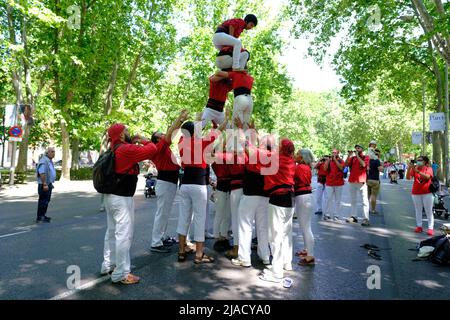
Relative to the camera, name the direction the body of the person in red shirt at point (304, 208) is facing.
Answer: to the viewer's left

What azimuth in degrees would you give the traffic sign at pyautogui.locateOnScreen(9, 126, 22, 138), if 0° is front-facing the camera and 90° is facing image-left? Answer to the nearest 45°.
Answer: approximately 0°

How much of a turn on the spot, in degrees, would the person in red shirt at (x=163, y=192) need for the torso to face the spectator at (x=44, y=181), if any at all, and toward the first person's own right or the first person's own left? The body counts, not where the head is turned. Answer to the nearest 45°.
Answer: approximately 135° to the first person's own left

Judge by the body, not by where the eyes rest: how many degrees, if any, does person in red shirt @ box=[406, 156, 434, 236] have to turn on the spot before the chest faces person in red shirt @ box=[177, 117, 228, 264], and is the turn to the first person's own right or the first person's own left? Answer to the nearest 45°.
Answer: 0° — they already face them

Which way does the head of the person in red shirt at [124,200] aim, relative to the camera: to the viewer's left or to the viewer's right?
to the viewer's right

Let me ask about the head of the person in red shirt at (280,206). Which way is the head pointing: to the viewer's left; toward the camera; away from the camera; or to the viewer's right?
away from the camera

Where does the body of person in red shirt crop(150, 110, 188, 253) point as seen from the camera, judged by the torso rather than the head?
to the viewer's right

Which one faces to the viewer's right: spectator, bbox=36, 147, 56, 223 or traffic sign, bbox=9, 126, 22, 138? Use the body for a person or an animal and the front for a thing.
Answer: the spectator

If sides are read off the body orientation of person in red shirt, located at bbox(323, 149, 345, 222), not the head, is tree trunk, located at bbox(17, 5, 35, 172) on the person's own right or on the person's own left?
on the person's own right

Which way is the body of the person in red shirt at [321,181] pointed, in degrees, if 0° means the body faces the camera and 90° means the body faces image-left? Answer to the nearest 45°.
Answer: approximately 90°
